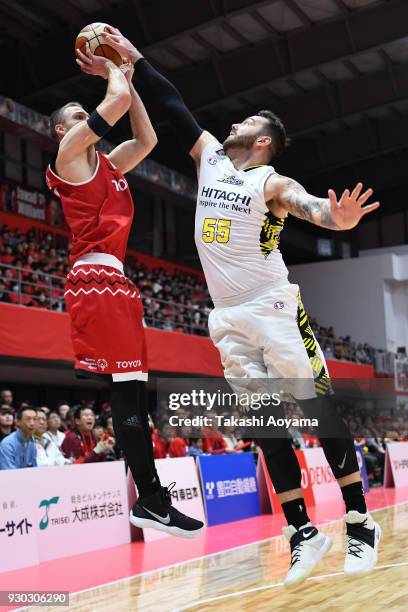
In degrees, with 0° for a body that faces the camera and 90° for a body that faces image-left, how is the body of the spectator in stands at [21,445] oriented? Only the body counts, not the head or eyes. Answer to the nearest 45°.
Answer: approximately 315°

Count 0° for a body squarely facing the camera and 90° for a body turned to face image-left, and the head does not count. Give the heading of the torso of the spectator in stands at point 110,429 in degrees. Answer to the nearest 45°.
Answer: approximately 315°

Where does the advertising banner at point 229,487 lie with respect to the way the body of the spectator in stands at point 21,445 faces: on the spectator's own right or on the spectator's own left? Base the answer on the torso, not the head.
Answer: on the spectator's own left

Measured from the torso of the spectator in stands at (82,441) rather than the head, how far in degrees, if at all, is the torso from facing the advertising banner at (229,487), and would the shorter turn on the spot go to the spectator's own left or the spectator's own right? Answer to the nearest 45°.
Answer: approximately 45° to the spectator's own left

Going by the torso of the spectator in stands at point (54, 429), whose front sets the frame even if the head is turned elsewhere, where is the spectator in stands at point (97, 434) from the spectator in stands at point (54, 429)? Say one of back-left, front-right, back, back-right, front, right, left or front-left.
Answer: front-left

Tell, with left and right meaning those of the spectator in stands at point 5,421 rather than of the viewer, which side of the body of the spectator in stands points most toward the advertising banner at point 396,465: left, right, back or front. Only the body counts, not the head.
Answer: left

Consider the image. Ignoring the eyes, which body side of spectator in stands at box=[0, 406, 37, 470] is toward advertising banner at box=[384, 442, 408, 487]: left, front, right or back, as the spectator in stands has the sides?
left

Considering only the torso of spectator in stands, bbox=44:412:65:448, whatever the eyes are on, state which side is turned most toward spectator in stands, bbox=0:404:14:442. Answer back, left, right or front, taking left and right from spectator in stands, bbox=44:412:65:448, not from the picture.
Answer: right

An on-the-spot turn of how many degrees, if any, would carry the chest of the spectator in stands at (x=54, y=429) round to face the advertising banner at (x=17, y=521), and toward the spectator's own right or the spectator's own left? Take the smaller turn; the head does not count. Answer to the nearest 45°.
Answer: approximately 45° to the spectator's own right

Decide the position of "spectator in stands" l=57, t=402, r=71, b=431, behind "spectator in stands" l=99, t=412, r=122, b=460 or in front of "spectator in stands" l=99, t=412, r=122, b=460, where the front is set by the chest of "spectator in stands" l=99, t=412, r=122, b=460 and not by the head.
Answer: behind

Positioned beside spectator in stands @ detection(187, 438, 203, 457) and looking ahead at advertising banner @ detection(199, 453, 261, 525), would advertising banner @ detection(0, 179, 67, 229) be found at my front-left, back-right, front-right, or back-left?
back-right

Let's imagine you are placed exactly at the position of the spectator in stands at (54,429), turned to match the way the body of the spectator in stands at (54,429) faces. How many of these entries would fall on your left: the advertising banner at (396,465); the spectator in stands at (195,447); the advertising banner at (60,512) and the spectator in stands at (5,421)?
2
